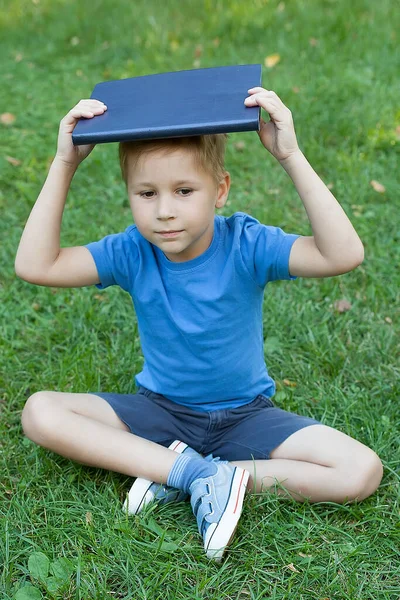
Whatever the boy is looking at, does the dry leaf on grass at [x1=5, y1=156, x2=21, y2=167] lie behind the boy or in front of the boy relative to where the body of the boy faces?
behind

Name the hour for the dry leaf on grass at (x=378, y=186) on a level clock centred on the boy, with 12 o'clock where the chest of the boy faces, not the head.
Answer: The dry leaf on grass is roughly at 7 o'clock from the boy.

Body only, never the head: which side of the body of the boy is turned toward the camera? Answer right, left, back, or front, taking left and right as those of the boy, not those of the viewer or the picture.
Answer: front

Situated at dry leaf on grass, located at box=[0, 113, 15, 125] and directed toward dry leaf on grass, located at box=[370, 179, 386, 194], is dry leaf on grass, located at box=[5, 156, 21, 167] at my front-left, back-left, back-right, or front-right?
front-right

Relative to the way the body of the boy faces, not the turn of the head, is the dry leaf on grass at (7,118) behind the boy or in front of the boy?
behind

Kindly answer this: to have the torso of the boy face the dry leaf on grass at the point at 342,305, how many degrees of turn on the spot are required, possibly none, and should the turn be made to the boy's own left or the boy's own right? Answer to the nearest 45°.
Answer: approximately 135° to the boy's own left
